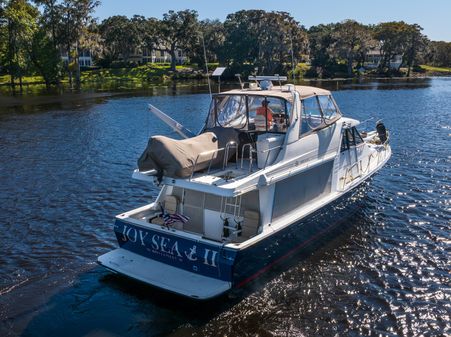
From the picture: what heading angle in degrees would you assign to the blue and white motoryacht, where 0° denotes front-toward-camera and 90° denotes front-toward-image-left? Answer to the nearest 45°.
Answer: approximately 225°
